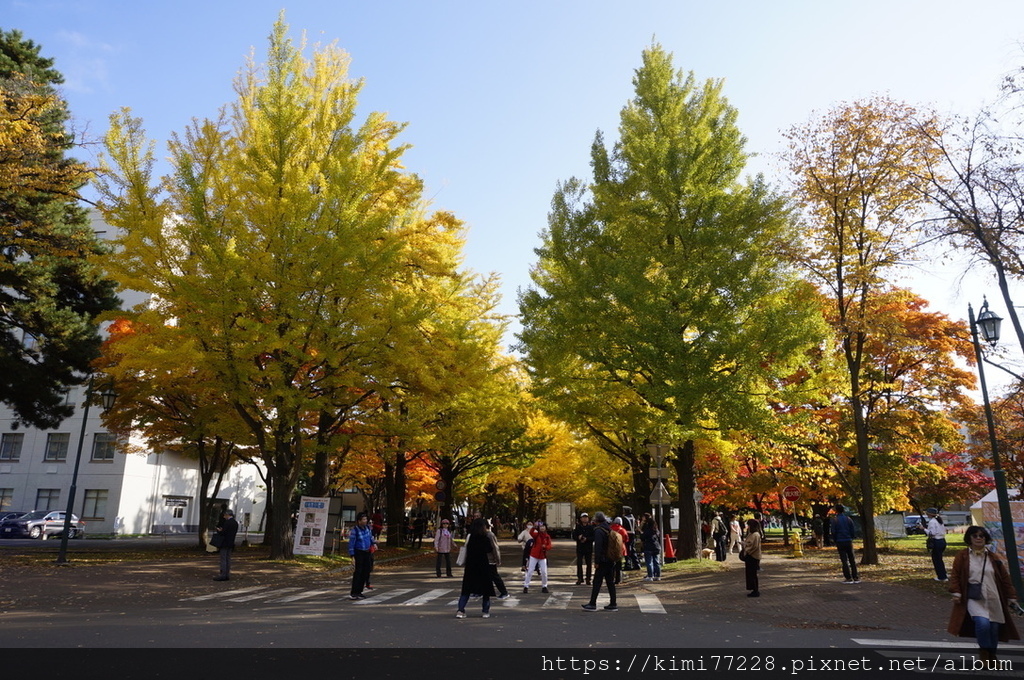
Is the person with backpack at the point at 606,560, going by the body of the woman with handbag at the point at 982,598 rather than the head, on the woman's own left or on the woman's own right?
on the woman's own right

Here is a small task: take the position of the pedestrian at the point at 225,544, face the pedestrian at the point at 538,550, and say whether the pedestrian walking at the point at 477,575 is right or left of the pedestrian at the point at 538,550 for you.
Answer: right

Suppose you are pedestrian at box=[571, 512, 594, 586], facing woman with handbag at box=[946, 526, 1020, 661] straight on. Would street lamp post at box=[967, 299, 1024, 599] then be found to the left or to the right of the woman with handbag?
left

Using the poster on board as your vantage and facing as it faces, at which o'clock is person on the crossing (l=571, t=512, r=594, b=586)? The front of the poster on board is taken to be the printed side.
The person on the crossing is roughly at 10 o'clock from the poster on board.

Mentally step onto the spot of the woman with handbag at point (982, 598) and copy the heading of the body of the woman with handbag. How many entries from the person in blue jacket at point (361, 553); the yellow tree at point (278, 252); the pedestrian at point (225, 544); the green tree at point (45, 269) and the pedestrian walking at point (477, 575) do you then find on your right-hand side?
5

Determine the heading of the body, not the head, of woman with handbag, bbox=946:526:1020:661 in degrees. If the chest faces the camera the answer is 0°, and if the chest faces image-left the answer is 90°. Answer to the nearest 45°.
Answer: approximately 0°

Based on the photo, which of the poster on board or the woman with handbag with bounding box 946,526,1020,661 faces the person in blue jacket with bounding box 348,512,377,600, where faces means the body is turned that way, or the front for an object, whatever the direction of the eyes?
the poster on board

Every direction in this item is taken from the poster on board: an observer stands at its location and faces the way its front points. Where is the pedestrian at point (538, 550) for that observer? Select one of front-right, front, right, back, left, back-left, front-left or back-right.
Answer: front-left

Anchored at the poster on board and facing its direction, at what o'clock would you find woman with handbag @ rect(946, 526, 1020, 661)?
The woman with handbag is roughly at 11 o'clock from the poster on board.

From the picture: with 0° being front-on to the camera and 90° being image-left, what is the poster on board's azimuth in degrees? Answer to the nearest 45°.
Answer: approximately 0°

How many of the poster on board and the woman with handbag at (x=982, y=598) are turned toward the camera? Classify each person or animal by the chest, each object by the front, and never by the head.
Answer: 2

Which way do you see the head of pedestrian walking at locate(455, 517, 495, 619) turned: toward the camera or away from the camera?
away from the camera
